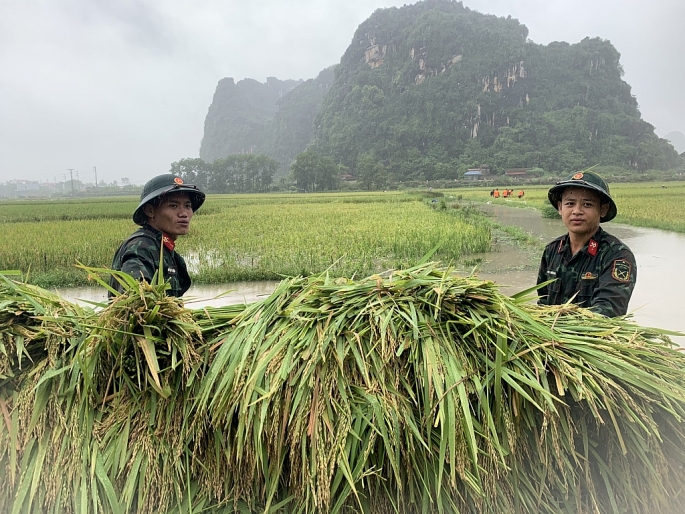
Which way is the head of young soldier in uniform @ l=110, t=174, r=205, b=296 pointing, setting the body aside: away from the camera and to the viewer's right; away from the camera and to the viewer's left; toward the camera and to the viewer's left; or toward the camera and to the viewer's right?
toward the camera and to the viewer's right

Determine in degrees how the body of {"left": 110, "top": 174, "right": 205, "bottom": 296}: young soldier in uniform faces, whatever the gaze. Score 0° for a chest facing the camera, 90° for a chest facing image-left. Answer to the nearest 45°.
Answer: approximately 315°

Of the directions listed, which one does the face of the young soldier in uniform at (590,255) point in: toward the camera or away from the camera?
toward the camera

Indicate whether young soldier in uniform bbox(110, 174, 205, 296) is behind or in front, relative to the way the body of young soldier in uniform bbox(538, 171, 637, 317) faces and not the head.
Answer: in front

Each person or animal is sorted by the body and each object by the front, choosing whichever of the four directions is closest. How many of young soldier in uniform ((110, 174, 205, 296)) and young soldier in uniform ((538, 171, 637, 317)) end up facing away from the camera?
0
